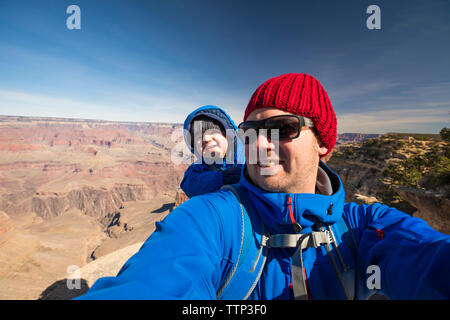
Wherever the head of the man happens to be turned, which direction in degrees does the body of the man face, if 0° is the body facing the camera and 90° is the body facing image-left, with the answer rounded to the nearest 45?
approximately 0°

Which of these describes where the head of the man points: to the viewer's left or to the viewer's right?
to the viewer's left

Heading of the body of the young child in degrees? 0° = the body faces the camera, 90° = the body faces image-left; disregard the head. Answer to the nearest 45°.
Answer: approximately 0°
